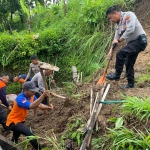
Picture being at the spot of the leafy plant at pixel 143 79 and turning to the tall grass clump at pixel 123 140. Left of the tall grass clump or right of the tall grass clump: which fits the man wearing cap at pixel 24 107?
right

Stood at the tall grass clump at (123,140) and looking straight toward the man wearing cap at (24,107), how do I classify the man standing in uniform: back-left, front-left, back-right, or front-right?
front-right

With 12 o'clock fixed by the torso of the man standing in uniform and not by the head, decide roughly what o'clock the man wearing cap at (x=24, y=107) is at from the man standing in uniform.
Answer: The man wearing cap is roughly at 11 o'clock from the man standing in uniform.

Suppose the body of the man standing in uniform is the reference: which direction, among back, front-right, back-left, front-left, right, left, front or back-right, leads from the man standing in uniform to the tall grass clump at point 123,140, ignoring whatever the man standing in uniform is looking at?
left

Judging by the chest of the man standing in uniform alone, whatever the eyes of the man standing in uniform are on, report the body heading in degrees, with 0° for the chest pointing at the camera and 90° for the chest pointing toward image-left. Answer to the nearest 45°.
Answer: approximately 90°
